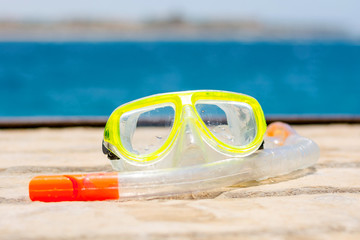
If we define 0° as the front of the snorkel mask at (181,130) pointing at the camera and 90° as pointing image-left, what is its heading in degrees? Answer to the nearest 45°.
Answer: approximately 0°
